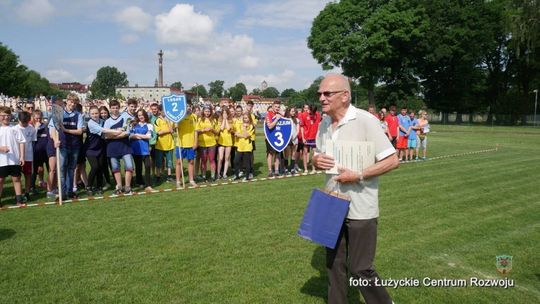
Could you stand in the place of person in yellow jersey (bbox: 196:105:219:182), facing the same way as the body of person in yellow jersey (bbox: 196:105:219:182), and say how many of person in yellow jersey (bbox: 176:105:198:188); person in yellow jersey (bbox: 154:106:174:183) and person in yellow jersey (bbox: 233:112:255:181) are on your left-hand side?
1

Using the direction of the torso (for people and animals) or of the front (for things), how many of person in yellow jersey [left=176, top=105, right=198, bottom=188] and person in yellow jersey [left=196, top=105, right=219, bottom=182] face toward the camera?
2

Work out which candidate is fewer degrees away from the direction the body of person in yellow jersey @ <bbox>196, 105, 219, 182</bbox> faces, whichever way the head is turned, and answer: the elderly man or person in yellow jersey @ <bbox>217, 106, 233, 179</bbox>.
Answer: the elderly man

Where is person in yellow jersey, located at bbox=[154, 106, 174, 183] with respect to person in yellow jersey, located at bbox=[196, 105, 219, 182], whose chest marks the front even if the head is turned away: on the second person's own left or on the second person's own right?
on the second person's own right

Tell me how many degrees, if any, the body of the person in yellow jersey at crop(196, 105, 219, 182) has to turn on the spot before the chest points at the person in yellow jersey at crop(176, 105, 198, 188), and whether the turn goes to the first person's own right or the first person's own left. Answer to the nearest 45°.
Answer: approximately 45° to the first person's own right

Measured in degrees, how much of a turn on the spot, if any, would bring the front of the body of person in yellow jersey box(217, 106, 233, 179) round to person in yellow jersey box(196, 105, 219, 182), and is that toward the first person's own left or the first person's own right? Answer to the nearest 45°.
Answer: approximately 45° to the first person's own right

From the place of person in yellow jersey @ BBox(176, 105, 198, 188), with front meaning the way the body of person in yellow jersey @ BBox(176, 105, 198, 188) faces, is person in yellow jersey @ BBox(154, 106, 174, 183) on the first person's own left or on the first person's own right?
on the first person's own right

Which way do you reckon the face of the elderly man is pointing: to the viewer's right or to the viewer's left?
to the viewer's left

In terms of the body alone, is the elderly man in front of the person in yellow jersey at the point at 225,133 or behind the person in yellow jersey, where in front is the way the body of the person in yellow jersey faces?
in front

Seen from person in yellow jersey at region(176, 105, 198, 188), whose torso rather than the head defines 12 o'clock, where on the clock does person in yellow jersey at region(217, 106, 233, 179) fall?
person in yellow jersey at region(217, 106, 233, 179) is roughly at 8 o'clock from person in yellow jersey at region(176, 105, 198, 188).

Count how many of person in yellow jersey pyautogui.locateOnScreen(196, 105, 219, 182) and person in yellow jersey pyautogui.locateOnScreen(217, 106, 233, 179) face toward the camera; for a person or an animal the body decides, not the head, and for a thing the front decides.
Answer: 2

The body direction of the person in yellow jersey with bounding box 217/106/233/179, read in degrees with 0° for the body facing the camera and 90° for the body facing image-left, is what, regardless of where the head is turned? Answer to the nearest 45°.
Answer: approximately 0°
